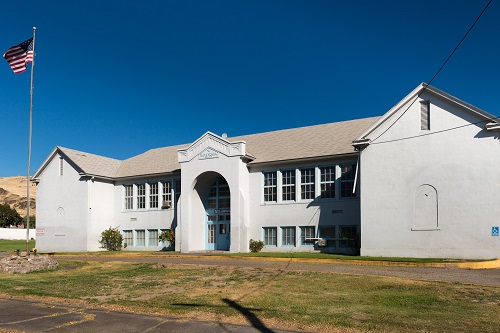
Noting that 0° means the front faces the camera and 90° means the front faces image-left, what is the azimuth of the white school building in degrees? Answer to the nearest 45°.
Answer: approximately 45°

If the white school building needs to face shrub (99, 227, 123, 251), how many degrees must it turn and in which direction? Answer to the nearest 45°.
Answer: approximately 90° to its right
